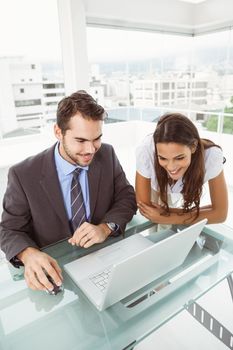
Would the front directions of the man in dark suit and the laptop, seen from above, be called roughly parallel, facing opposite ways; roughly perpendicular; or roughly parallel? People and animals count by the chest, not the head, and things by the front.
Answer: roughly parallel, facing opposite ways

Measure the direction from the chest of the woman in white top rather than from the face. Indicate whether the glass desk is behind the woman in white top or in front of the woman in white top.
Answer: in front

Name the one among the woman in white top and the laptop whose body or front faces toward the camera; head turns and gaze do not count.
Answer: the woman in white top

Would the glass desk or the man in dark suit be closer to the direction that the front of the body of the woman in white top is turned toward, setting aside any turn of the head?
the glass desk

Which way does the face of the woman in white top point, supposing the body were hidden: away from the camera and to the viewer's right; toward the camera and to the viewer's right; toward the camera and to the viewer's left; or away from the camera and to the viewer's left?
toward the camera and to the viewer's left

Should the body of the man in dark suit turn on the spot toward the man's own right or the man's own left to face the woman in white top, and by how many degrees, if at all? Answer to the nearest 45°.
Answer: approximately 45° to the man's own left

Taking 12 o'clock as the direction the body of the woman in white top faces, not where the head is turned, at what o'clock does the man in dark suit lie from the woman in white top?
The man in dark suit is roughly at 2 o'clock from the woman in white top.

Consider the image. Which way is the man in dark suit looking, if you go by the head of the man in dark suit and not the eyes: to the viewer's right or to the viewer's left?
to the viewer's right

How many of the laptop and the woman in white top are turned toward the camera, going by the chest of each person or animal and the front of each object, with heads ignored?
1

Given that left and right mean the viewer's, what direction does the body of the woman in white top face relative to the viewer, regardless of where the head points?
facing the viewer

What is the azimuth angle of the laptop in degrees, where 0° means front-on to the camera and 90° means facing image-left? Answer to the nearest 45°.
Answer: approximately 135°

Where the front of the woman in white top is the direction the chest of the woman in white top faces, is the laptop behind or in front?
in front

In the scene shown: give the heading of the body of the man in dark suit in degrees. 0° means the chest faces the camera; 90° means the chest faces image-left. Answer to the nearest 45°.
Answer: approximately 315°
